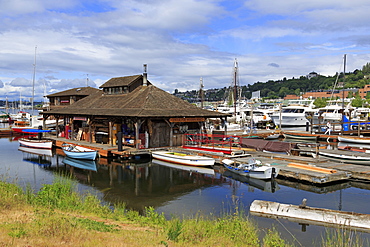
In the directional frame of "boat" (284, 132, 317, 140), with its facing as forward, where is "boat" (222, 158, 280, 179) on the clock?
"boat" (222, 158, 280, 179) is roughly at 9 o'clock from "boat" (284, 132, 317, 140).

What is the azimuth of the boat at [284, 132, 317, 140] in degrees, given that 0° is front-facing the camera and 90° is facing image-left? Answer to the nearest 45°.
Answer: approximately 90°

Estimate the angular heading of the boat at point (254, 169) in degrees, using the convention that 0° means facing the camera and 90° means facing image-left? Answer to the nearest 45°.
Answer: approximately 135°
